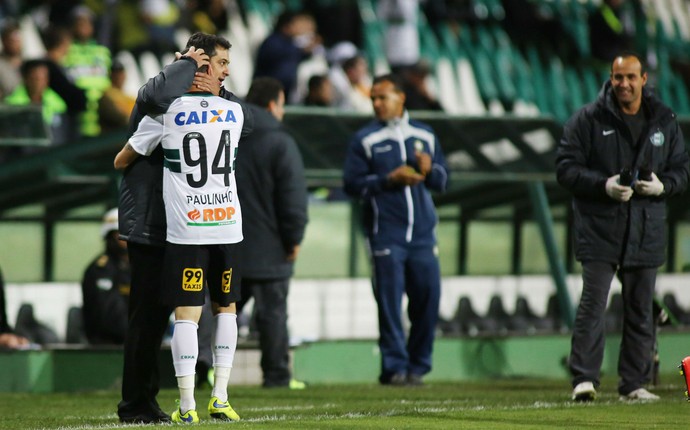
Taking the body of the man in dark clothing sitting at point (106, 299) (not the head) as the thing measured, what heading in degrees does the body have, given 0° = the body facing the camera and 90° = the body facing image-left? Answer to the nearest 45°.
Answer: approximately 315°

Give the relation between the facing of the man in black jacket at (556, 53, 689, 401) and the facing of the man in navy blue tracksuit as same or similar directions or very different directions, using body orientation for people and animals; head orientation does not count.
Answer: same or similar directions

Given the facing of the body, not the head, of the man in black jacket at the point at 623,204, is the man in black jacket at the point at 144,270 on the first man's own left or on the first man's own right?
on the first man's own right

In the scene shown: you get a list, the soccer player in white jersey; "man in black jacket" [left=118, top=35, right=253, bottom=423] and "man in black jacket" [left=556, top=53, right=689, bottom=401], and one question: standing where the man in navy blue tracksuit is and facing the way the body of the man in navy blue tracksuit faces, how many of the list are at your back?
0

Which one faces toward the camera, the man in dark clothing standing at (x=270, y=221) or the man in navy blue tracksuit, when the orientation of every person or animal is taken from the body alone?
the man in navy blue tracksuit

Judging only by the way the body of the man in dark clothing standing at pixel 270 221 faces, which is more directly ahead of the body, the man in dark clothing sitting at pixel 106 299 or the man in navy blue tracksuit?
the man in navy blue tracksuit

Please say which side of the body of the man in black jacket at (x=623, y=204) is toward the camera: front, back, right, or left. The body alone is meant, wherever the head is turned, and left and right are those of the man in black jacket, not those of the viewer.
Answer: front

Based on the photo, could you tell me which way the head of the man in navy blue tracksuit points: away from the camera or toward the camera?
toward the camera

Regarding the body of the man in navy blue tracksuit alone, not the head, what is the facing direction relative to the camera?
toward the camera

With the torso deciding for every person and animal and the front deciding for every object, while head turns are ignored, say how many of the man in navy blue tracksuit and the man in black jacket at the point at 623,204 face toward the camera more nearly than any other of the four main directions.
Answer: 2

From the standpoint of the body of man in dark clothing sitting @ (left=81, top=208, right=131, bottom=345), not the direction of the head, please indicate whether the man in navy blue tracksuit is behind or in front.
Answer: in front

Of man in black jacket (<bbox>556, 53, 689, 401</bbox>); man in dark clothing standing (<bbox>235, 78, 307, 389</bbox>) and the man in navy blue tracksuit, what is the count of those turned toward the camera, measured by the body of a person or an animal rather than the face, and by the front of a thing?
2
